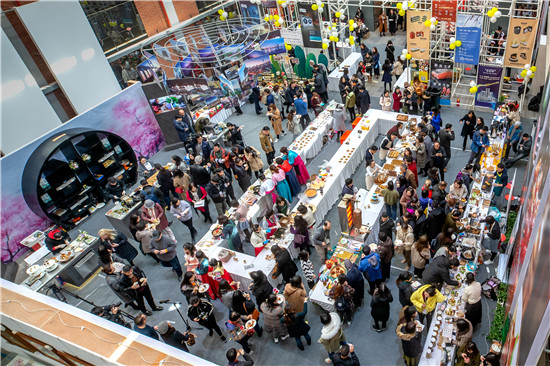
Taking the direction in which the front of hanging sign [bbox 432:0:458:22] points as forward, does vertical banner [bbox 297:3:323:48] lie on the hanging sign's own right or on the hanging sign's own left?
on the hanging sign's own right

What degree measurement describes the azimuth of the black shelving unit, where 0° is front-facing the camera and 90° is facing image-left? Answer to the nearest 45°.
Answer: approximately 315°

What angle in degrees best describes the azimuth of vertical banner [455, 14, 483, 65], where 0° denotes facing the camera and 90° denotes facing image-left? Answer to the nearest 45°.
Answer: approximately 0°

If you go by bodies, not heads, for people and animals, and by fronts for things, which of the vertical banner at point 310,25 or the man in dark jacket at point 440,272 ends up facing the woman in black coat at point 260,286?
the vertical banner

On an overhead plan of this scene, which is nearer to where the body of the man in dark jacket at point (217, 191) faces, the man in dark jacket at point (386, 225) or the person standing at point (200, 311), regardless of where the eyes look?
the man in dark jacket

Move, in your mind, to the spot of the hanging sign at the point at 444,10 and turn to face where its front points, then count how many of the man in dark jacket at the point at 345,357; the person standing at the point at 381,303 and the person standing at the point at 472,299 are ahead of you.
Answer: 3

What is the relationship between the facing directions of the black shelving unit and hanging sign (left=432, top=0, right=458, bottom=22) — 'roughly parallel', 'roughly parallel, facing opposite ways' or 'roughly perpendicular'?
roughly perpendicular

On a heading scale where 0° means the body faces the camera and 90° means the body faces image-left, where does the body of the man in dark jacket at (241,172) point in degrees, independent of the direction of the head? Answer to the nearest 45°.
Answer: approximately 315°

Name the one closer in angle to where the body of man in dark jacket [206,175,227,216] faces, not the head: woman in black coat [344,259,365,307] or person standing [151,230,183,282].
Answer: the woman in black coat
